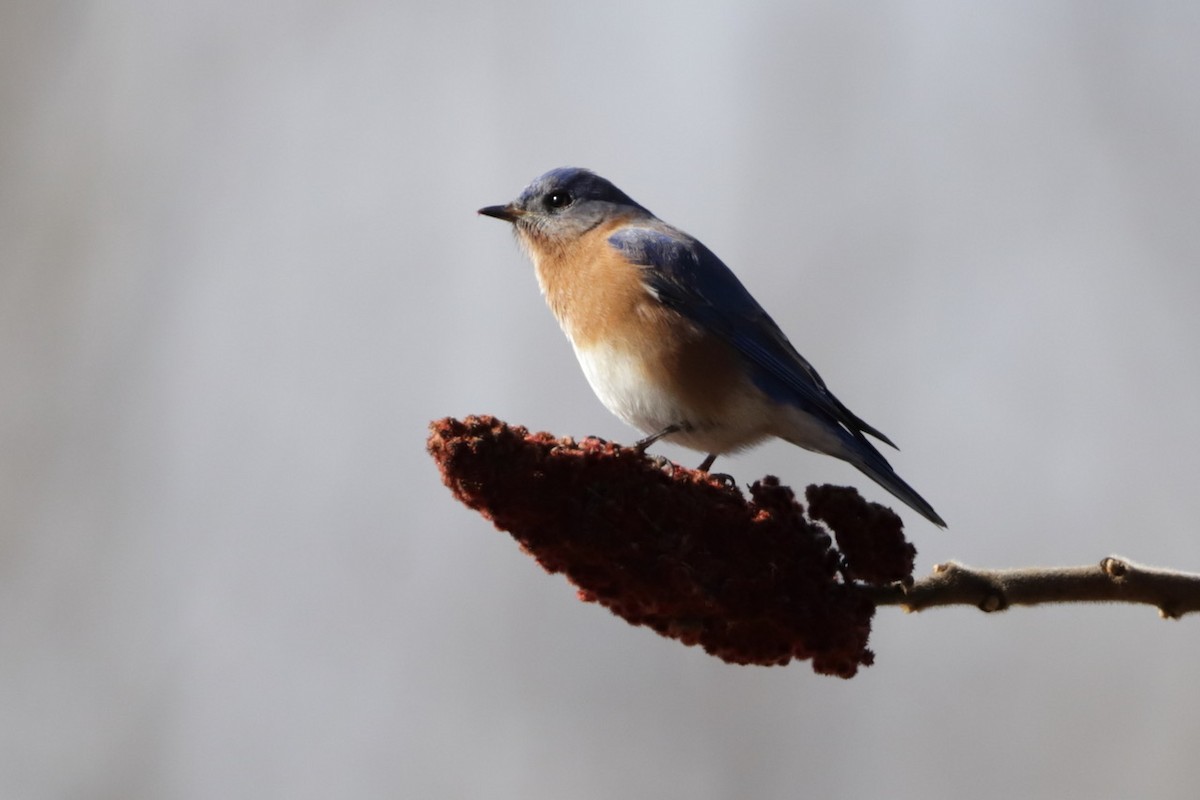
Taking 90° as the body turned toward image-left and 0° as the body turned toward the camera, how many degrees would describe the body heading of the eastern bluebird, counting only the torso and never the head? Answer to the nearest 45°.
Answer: approximately 90°
